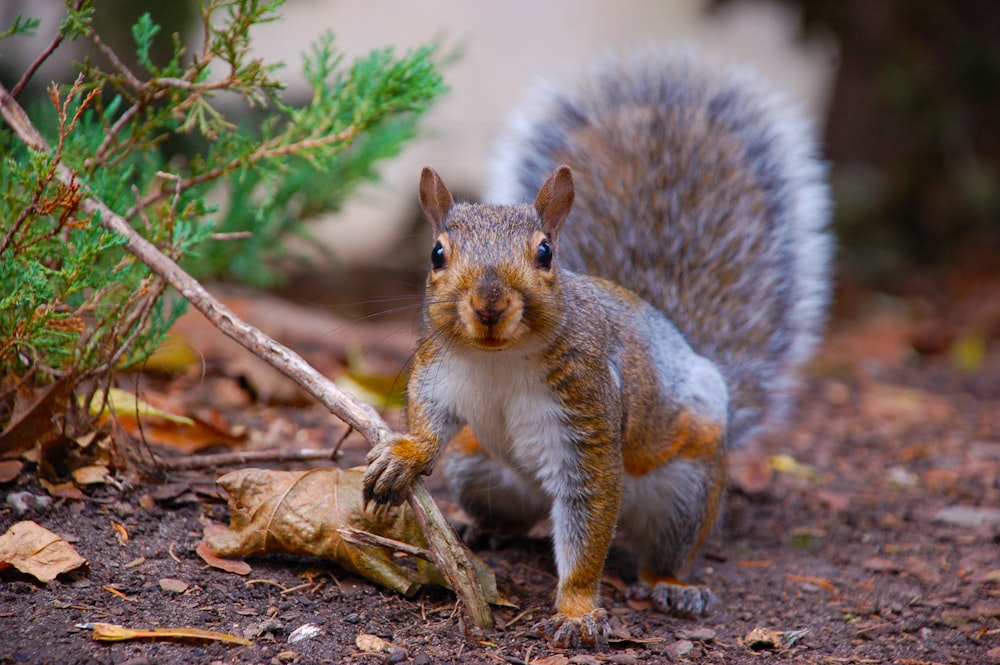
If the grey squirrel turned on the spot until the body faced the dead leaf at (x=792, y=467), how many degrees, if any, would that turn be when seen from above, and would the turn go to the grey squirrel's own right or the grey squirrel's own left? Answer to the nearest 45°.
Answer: approximately 180°

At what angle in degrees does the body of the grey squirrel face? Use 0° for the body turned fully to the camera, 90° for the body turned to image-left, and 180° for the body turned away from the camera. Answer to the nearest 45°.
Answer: approximately 45°

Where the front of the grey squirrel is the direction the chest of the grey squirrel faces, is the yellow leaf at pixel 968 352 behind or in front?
behind

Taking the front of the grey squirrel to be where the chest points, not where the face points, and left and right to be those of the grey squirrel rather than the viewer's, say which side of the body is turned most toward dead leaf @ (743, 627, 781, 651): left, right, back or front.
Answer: left

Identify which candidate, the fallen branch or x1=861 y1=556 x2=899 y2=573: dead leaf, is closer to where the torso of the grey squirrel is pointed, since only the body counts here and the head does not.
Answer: the fallen branch

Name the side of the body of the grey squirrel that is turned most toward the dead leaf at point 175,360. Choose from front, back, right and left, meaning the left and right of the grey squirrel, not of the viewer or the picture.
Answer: right

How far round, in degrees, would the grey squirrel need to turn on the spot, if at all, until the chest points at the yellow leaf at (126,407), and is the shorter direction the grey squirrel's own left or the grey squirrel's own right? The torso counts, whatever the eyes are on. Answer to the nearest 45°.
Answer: approximately 45° to the grey squirrel's own right
